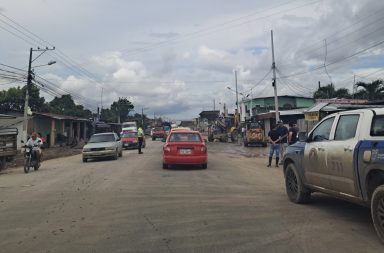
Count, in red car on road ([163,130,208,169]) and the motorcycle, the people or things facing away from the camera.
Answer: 1

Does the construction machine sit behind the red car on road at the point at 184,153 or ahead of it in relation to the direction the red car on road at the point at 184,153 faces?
ahead

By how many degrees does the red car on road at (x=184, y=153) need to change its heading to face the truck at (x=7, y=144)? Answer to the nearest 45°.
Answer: approximately 90° to its left

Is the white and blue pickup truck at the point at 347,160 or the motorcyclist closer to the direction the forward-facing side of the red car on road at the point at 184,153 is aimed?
the motorcyclist

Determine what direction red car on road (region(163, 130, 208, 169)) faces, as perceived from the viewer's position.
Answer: facing away from the viewer

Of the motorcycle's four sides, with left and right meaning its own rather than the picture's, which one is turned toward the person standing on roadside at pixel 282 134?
left

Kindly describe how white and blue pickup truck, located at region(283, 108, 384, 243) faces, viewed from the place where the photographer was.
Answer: facing away from the viewer and to the left of the viewer

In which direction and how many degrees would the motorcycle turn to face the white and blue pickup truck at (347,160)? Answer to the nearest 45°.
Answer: approximately 45° to its left
